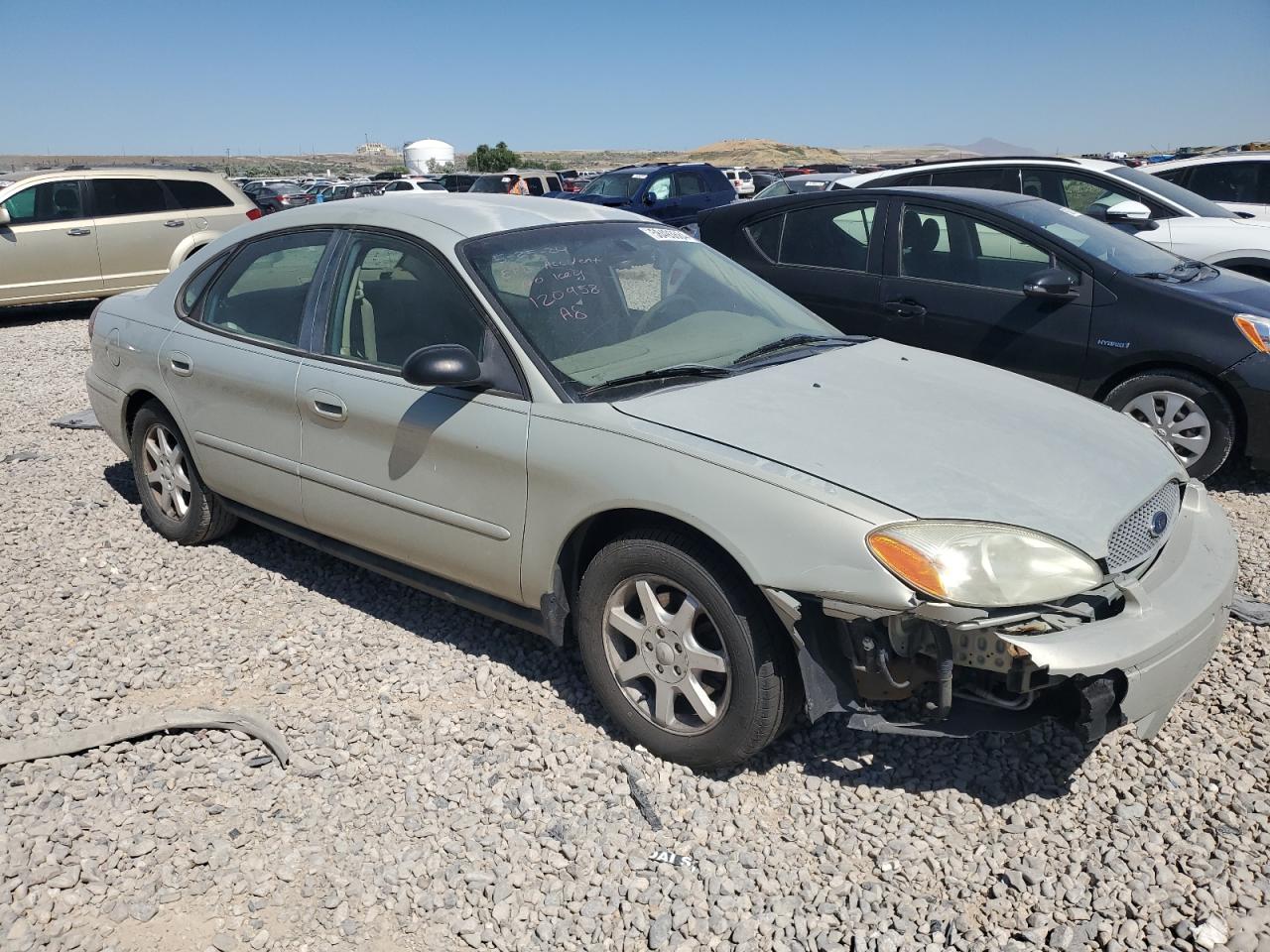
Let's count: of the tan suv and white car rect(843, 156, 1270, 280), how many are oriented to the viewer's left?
1

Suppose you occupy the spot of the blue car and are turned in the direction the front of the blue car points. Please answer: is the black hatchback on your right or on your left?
on your left

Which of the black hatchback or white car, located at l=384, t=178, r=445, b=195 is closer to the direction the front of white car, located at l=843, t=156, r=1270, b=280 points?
the black hatchback

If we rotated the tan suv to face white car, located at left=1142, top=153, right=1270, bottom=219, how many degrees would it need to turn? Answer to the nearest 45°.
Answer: approximately 135° to its left

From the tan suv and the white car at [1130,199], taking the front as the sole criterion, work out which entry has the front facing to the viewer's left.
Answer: the tan suv

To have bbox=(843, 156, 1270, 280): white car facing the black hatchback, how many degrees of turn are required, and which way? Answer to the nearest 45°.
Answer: approximately 45° to its right

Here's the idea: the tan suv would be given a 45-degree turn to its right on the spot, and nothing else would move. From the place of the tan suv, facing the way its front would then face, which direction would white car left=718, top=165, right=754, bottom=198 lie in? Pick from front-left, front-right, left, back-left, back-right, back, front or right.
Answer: right

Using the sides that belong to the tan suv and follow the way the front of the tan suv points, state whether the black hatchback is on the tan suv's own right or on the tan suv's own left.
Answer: on the tan suv's own left

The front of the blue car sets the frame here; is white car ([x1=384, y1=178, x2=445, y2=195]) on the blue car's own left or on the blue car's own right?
on the blue car's own right

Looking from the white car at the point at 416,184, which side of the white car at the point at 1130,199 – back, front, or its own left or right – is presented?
back

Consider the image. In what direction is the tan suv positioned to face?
to the viewer's left

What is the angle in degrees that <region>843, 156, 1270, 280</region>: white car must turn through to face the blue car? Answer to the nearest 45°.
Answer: approximately 180°
